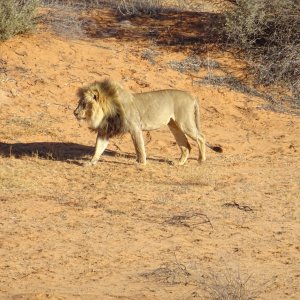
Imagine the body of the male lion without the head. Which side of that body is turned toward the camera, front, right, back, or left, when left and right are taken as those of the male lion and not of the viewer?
left
